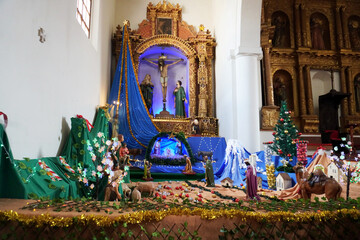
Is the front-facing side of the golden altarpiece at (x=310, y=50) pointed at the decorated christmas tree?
yes

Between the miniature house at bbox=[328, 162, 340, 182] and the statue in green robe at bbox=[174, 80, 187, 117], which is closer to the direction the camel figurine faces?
the statue in green robe

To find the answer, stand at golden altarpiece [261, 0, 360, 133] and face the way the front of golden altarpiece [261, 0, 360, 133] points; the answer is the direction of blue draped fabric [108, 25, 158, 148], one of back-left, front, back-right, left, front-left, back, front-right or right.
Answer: front-right

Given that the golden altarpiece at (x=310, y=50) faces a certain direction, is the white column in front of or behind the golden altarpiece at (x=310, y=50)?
in front

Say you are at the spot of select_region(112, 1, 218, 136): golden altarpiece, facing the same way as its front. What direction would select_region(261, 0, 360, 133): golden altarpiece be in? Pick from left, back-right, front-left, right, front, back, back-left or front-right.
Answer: left

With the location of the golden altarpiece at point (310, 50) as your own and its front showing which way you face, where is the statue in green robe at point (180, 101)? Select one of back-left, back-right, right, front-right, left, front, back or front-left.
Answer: front-right

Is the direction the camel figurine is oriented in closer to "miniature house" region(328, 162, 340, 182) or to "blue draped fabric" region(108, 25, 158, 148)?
the blue draped fabric

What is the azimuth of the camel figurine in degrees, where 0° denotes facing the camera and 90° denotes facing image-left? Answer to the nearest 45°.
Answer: approximately 90°

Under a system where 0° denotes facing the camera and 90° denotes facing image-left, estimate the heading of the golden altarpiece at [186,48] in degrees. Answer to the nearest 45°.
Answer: approximately 0°

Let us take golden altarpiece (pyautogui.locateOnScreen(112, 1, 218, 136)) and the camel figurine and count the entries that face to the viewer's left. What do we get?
1
